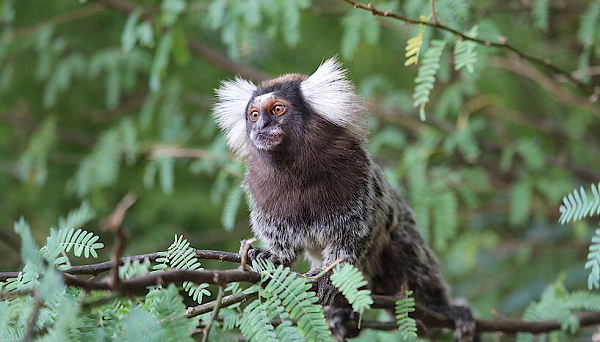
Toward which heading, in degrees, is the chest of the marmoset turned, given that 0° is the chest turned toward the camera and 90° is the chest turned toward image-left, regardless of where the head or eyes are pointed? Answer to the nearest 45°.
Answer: approximately 45°

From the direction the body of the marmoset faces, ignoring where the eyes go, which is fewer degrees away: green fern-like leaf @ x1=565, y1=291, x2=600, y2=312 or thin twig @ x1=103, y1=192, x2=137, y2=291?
the thin twig

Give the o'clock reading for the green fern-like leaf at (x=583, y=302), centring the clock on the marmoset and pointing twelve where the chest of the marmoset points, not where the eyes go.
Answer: The green fern-like leaf is roughly at 7 o'clock from the marmoset.

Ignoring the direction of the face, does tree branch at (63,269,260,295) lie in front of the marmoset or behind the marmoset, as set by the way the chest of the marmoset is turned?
in front

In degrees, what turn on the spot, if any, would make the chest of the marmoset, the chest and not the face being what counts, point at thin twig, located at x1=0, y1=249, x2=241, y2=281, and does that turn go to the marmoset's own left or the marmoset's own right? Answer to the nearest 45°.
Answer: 0° — it already faces it

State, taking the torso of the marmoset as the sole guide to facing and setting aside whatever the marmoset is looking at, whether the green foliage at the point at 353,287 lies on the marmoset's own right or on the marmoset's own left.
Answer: on the marmoset's own left

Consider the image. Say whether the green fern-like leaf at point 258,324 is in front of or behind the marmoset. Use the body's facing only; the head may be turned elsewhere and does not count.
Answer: in front

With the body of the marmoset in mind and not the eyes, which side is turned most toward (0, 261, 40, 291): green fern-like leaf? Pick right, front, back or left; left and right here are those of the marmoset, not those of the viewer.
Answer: front

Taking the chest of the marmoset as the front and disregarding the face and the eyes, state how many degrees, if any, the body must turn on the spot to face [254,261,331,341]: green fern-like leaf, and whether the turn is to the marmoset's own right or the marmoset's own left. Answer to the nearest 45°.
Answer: approximately 45° to the marmoset's own left

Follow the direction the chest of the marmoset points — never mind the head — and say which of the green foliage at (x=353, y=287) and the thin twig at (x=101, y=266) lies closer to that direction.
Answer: the thin twig
